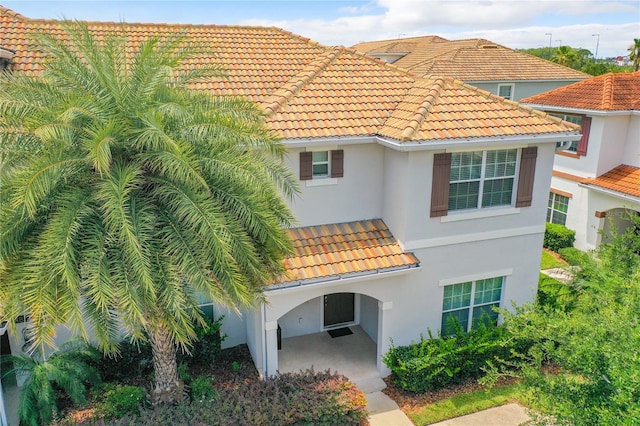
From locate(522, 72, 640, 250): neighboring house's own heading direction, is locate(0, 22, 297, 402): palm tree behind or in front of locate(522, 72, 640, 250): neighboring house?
in front

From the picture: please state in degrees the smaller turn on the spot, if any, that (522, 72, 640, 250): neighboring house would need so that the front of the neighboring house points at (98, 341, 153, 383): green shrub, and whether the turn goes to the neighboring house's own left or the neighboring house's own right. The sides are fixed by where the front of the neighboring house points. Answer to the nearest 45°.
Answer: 0° — it already faces it

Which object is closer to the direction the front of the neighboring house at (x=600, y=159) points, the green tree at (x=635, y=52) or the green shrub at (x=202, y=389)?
the green shrub

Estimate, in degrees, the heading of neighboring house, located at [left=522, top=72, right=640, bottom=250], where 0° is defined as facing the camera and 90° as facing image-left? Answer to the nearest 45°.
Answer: approximately 45°

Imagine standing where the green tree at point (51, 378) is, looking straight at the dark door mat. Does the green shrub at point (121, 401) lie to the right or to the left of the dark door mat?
right

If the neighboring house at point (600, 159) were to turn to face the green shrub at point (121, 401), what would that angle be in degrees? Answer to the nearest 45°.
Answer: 0° — it already faces it

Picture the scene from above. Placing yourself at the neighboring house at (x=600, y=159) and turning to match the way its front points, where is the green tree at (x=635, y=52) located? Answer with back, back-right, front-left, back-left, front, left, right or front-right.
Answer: back-right

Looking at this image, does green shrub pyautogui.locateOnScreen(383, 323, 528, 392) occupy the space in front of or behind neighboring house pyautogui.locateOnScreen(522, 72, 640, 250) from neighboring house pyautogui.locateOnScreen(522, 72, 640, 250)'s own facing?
in front
